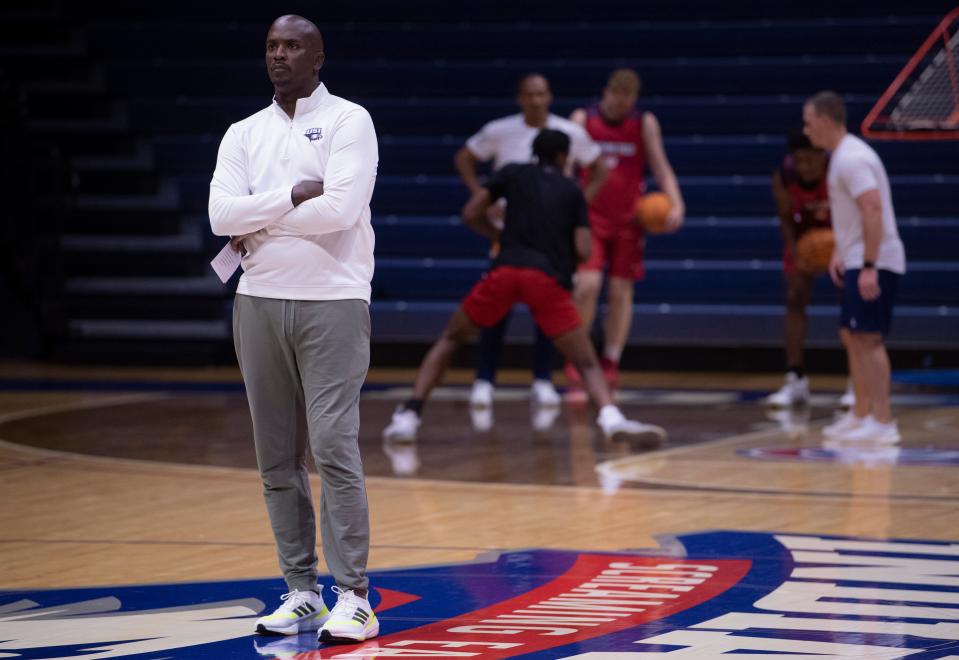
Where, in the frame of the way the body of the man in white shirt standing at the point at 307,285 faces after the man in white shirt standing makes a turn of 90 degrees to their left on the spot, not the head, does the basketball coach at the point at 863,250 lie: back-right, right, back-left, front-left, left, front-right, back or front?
left

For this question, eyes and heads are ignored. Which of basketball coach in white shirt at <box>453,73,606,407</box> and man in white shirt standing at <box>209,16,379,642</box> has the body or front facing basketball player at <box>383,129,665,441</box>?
basketball coach in white shirt at <box>453,73,606,407</box>

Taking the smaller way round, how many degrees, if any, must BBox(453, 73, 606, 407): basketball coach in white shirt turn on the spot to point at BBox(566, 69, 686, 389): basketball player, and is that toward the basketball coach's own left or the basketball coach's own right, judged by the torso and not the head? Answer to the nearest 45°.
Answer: approximately 135° to the basketball coach's own left

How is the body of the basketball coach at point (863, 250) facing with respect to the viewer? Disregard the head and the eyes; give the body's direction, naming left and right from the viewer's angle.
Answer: facing to the left of the viewer

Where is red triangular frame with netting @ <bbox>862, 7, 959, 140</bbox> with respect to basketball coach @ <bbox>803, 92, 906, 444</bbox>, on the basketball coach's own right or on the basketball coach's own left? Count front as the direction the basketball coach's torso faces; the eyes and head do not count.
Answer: on the basketball coach's own right

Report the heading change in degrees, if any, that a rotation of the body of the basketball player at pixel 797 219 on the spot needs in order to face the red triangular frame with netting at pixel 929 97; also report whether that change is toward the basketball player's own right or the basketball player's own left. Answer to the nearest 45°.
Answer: approximately 135° to the basketball player's own left

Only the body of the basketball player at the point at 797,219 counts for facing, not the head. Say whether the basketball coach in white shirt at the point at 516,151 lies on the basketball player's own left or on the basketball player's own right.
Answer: on the basketball player's own right

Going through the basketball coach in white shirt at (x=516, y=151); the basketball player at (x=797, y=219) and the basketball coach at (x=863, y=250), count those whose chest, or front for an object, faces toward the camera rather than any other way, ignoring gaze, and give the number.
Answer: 2

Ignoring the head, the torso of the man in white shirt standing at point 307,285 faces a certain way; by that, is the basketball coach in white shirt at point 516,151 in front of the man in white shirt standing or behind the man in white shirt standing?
behind

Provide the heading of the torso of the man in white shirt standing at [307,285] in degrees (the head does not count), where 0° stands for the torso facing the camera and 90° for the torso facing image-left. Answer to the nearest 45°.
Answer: approximately 45°

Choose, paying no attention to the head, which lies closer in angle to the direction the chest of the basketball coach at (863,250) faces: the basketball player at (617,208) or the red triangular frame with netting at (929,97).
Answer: the basketball player
